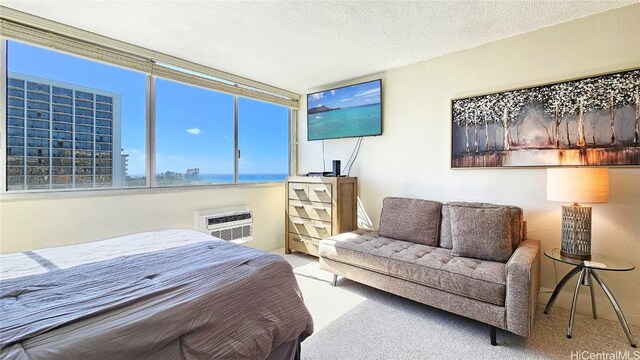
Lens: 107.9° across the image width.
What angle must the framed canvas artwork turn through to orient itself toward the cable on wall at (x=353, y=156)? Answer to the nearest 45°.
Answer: approximately 45° to its right

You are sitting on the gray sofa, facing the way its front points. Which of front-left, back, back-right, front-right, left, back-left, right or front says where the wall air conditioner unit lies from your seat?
front-right

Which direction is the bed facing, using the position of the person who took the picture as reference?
facing away from the viewer and to the right of the viewer

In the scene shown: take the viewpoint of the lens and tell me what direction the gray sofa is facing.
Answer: facing the viewer and to the left of the viewer

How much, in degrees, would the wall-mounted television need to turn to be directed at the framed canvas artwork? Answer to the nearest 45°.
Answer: approximately 90° to its left

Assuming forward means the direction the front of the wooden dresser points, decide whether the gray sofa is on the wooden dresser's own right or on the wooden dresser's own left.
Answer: on the wooden dresser's own left

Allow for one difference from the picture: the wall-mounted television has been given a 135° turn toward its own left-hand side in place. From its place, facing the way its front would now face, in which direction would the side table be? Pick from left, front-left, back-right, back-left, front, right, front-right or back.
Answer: front-right

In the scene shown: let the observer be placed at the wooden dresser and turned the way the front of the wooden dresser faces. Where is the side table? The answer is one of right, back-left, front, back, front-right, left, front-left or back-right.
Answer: left

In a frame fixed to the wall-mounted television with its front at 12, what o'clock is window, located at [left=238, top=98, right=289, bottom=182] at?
The window is roughly at 2 o'clock from the wall-mounted television.

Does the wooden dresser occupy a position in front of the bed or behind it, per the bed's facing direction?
in front
